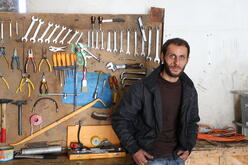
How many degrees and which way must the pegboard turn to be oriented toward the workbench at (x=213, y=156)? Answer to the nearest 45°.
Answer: approximately 90° to its left

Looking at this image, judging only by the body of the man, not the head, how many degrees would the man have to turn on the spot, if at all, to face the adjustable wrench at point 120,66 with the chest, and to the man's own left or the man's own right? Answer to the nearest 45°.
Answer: approximately 180°

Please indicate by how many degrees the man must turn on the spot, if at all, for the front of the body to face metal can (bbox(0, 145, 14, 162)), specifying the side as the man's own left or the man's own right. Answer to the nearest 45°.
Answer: approximately 135° to the man's own right

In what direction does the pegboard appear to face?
toward the camera

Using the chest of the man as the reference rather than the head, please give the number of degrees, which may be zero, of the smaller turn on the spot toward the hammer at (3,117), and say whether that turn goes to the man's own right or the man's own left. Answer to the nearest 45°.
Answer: approximately 135° to the man's own right

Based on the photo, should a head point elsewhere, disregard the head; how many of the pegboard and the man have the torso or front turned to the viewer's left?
0

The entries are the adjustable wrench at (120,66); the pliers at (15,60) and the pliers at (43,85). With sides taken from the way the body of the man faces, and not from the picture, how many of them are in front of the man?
0

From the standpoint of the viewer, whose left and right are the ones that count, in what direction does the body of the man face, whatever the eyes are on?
facing the viewer and to the right of the viewer

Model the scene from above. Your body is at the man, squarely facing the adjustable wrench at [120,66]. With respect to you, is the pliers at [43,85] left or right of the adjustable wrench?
left

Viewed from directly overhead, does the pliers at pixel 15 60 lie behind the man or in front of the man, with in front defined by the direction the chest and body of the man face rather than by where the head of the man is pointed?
behind
